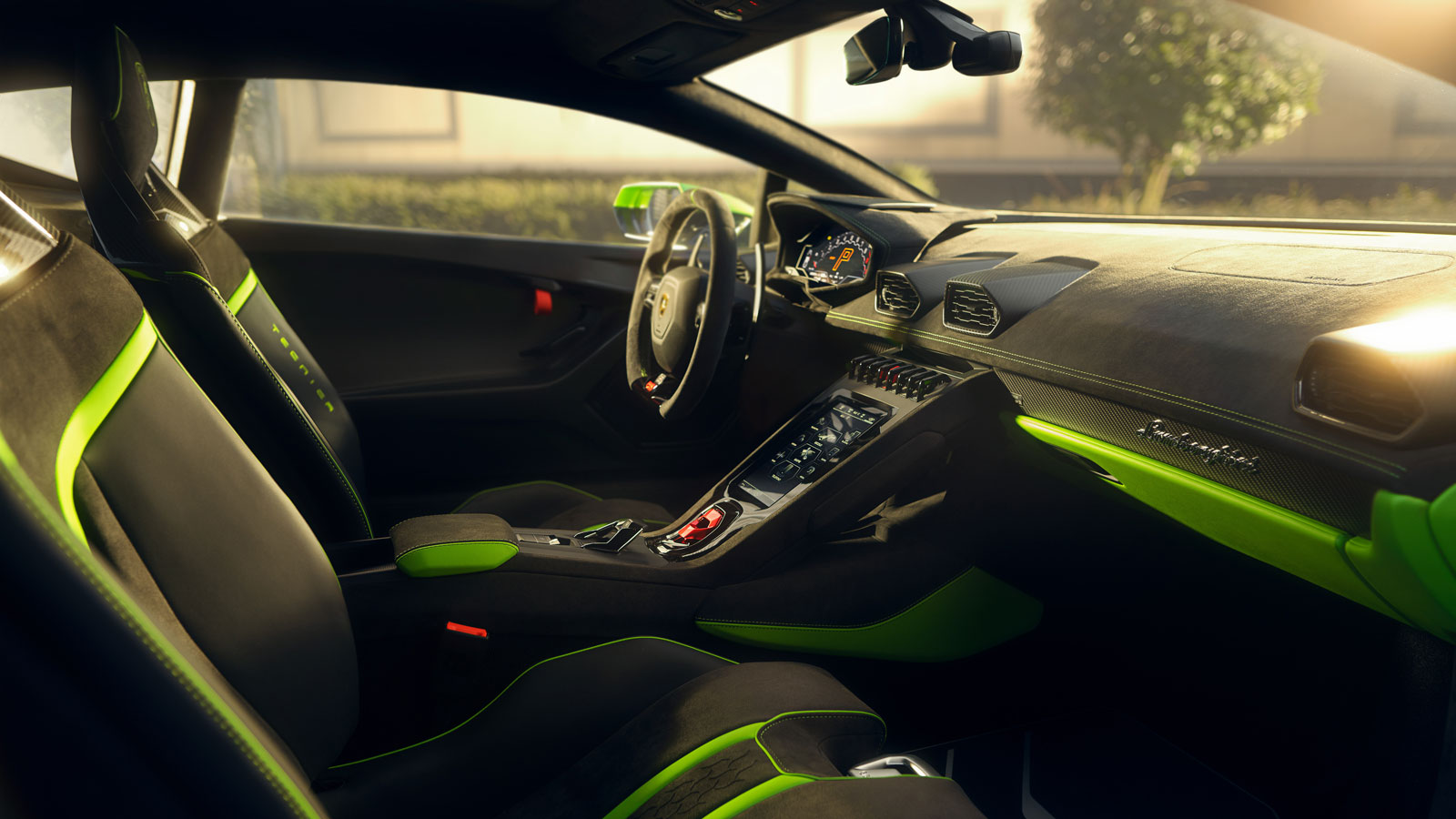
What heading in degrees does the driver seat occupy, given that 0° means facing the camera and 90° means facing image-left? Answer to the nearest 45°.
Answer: approximately 270°
